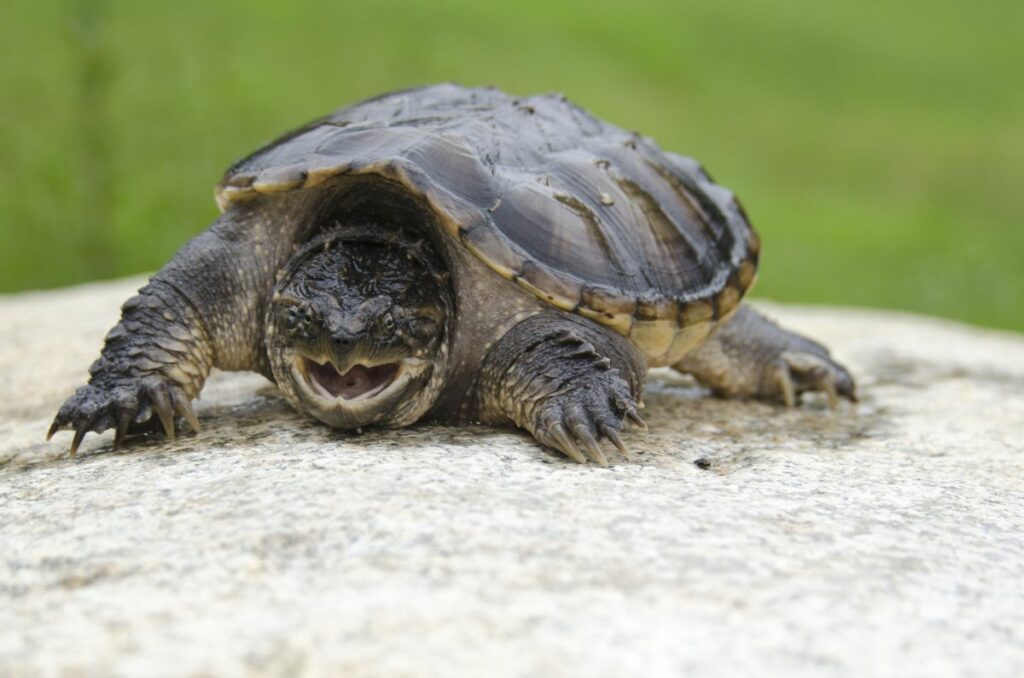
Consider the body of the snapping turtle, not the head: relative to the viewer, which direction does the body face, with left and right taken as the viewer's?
facing the viewer and to the left of the viewer
